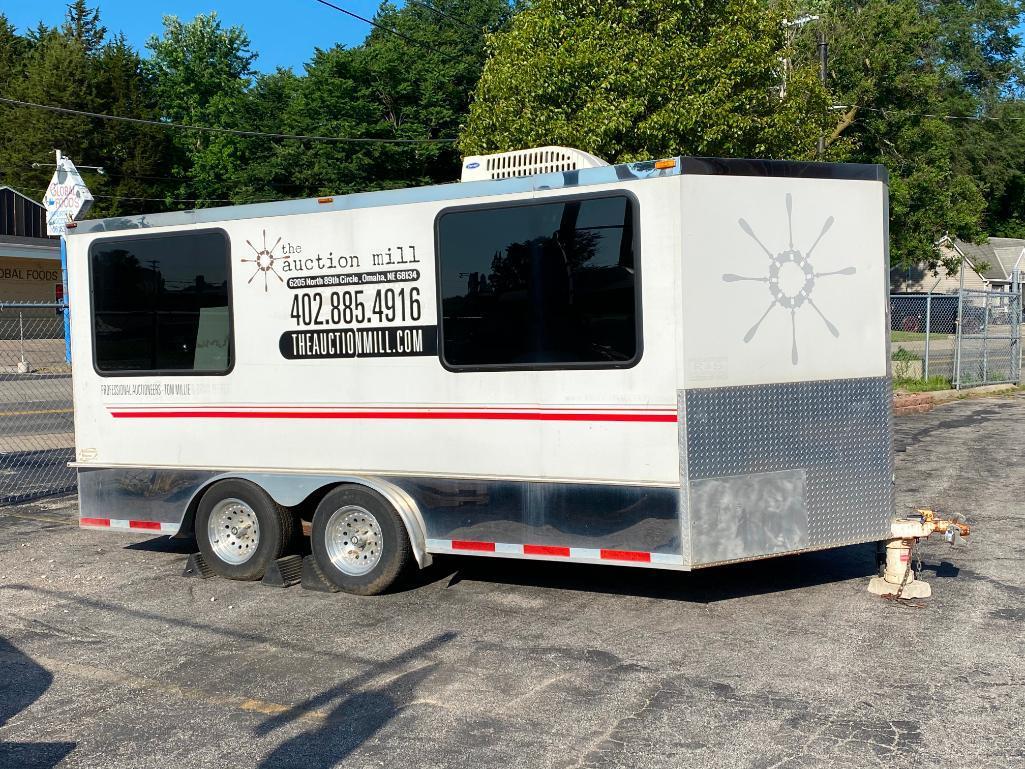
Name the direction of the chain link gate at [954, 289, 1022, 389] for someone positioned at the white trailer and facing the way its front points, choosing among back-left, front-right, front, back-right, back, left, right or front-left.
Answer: left

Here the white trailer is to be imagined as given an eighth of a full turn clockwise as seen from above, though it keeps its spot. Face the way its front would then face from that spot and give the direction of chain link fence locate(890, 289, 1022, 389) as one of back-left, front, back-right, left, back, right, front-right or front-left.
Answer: back-left

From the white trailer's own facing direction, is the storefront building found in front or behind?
behind

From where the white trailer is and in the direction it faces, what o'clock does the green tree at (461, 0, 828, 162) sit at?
The green tree is roughly at 8 o'clock from the white trailer.

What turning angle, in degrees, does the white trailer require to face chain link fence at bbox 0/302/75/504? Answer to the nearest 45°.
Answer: approximately 180°

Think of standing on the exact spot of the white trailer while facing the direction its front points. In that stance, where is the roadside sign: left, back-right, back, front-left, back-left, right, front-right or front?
back

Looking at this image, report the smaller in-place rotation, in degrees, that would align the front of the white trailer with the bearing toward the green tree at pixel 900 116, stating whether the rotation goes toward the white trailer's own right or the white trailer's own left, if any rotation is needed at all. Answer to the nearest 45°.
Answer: approximately 90° to the white trailer's own left

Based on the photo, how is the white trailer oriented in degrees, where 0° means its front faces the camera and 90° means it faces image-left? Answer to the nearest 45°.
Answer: approximately 315°
